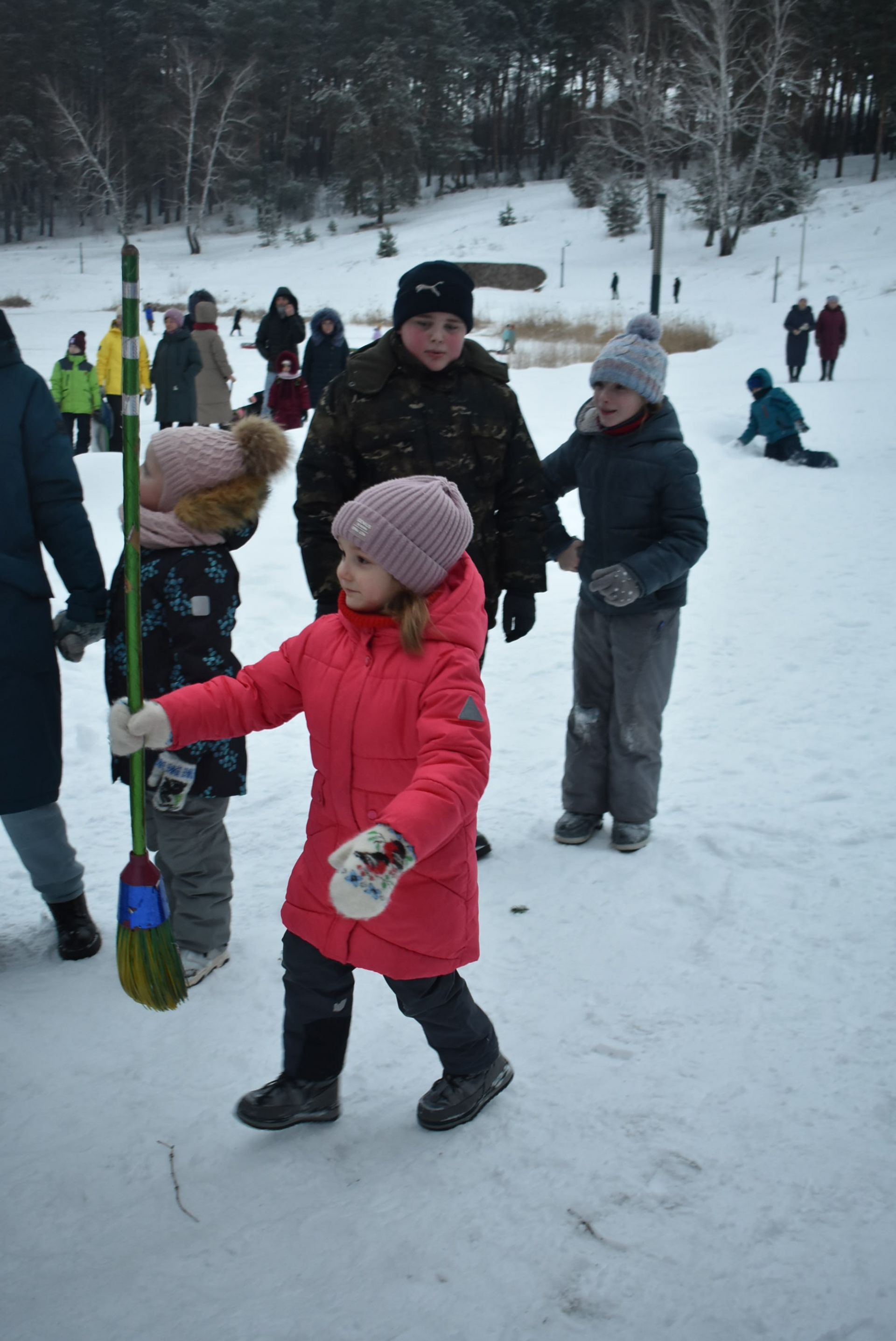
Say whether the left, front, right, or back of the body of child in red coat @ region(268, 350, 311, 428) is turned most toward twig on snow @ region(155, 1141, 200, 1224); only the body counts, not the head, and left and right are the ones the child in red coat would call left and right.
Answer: front

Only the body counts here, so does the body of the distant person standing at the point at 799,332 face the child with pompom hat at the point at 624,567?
yes

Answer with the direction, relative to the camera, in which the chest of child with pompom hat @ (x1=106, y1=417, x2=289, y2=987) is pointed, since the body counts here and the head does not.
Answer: to the viewer's left

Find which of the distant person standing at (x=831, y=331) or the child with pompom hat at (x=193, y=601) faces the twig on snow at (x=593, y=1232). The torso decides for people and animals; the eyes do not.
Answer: the distant person standing

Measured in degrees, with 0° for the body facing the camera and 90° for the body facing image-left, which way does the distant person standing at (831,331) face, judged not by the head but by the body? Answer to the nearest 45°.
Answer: approximately 0°

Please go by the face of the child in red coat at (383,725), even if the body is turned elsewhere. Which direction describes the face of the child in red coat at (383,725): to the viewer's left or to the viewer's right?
to the viewer's left

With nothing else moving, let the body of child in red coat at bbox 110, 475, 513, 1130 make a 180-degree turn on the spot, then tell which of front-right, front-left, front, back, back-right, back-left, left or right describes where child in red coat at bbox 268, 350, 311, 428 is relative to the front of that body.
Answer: front-left

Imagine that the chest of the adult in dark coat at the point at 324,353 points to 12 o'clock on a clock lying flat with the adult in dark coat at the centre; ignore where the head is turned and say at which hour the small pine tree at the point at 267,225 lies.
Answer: The small pine tree is roughly at 6 o'clock from the adult in dark coat.

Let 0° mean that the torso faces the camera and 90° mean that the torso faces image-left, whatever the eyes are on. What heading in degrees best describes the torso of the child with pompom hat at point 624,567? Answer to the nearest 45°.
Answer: approximately 45°

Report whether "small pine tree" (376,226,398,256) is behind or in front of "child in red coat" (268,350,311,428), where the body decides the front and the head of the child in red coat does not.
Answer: behind

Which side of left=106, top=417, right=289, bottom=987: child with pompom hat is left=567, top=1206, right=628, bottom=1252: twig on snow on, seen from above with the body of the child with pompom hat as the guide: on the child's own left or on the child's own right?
on the child's own left
